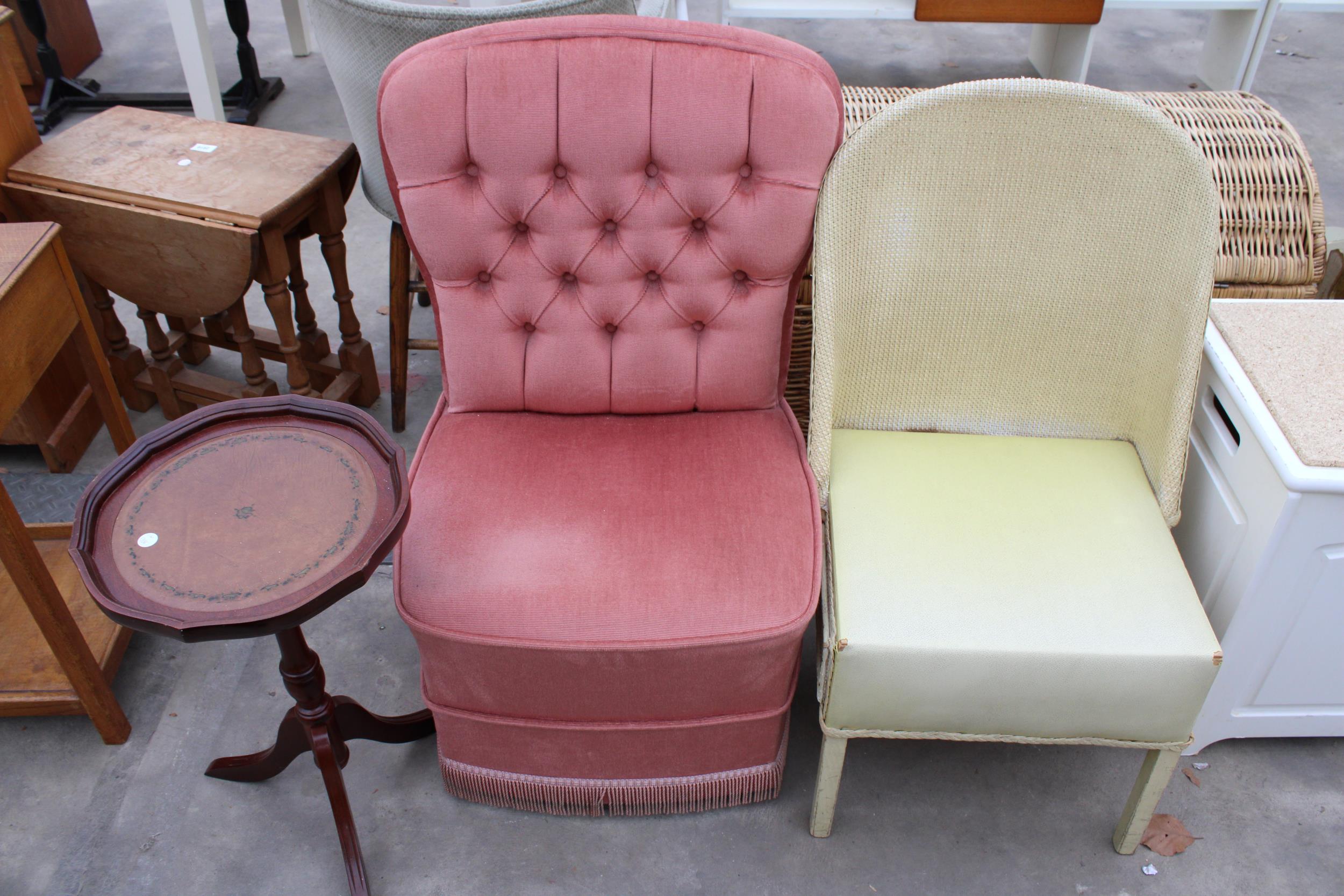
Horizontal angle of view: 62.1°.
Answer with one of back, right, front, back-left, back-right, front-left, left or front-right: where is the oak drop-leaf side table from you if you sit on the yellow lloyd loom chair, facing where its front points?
right

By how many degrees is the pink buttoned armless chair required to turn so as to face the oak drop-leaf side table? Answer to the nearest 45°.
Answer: approximately 135° to its right

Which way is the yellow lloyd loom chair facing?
toward the camera

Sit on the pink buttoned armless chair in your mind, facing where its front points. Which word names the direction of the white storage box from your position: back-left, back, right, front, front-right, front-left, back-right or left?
left

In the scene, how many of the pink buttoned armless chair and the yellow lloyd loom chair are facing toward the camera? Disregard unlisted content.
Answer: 2

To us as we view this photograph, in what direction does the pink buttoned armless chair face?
facing the viewer

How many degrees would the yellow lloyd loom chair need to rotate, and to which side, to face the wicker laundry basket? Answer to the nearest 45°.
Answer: approximately 135° to its left

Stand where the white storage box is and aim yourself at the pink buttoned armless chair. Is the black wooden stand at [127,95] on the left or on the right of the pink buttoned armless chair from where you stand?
right

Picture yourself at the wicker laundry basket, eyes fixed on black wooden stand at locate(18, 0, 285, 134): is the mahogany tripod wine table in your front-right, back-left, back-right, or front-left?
front-left

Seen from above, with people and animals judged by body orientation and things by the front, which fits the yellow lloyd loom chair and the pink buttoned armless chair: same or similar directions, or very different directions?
same or similar directions

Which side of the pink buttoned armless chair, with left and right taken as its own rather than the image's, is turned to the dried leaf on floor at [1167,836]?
left

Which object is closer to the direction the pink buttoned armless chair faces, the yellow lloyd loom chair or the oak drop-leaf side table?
the yellow lloyd loom chair

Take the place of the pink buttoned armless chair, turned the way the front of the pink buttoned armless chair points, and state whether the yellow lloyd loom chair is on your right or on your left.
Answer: on your left
